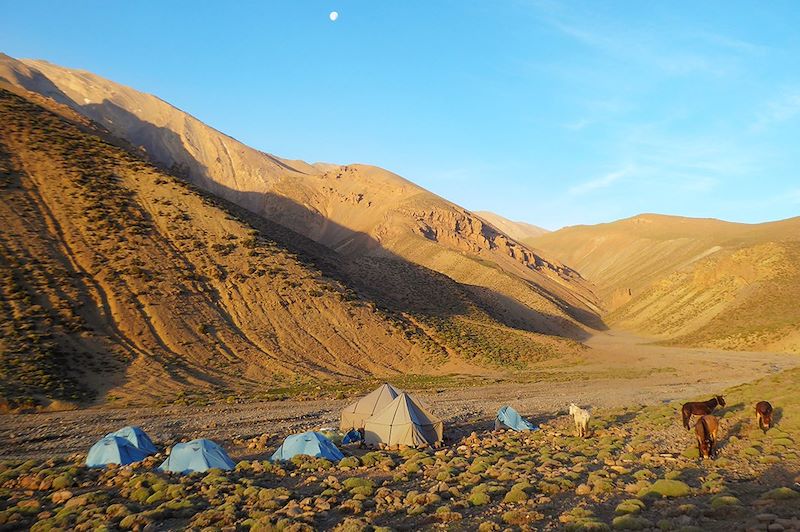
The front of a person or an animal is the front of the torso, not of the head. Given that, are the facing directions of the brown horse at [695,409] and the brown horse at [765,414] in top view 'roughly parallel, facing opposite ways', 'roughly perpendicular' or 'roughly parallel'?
roughly perpendicular

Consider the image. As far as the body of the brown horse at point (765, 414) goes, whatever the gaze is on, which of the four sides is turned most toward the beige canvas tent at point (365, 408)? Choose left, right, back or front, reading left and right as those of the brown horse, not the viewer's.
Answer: right

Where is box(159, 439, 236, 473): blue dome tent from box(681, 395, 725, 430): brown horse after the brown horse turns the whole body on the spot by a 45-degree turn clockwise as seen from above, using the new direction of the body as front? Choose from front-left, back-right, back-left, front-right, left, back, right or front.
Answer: right

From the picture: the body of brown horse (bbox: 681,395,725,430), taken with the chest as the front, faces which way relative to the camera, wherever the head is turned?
to the viewer's right

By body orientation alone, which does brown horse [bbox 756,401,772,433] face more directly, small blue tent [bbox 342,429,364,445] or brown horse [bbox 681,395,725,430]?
the small blue tent

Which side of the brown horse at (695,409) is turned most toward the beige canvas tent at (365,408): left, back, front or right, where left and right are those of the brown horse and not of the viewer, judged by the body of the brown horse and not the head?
back
